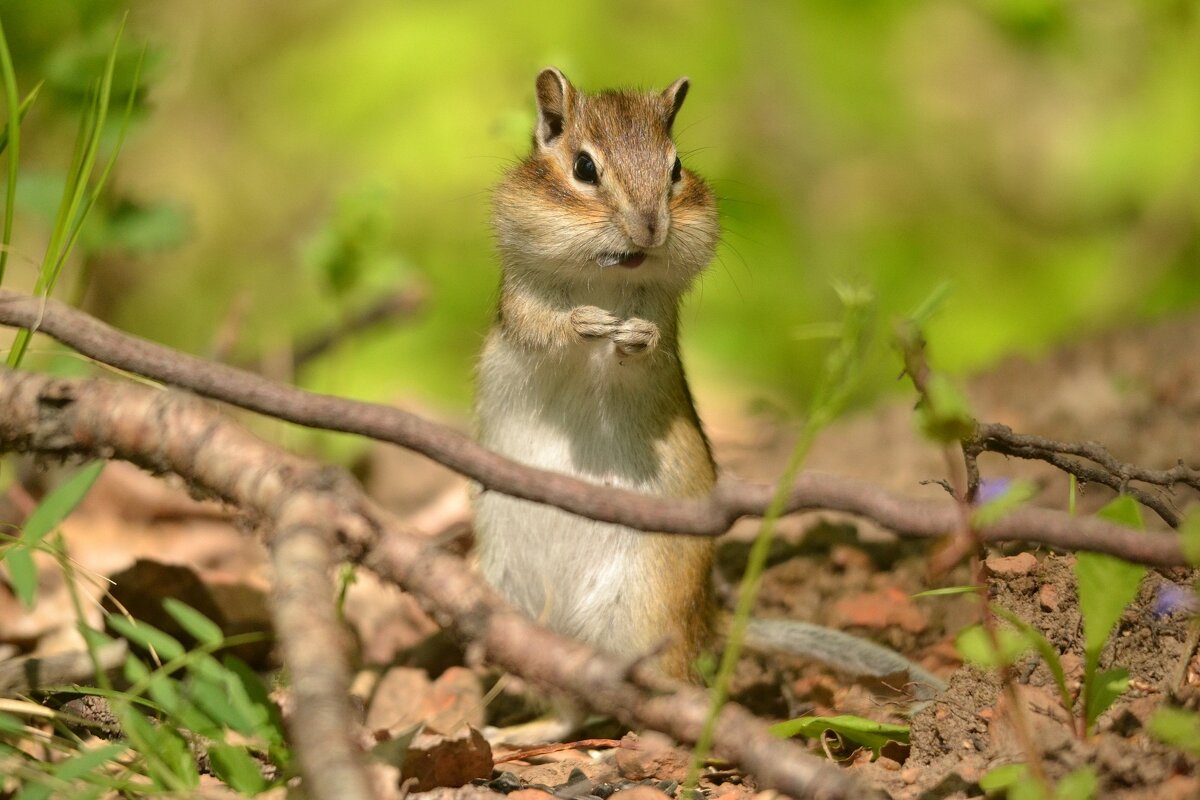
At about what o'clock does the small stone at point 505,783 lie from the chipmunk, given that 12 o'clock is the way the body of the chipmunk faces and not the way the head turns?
The small stone is roughly at 12 o'clock from the chipmunk.

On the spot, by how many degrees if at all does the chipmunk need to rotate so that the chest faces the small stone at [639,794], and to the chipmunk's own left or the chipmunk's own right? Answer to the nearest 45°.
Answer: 0° — it already faces it

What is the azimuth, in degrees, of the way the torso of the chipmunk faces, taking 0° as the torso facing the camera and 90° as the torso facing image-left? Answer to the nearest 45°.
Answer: approximately 0°

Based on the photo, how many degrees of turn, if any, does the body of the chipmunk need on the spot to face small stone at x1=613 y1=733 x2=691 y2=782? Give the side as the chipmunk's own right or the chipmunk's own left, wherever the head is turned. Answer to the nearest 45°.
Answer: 0° — it already faces it

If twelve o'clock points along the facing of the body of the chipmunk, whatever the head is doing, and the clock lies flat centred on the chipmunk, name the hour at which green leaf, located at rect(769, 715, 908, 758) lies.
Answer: The green leaf is roughly at 11 o'clock from the chipmunk.

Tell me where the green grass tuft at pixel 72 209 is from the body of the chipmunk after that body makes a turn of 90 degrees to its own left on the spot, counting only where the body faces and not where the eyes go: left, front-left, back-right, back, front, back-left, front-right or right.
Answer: back-right

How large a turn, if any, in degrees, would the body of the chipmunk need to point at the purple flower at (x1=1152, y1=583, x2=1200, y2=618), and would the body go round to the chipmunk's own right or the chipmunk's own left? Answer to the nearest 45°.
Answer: approximately 45° to the chipmunk's own left

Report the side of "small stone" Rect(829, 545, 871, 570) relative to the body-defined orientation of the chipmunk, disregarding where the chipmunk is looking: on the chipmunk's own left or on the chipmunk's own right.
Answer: on the chipmunk's own left
